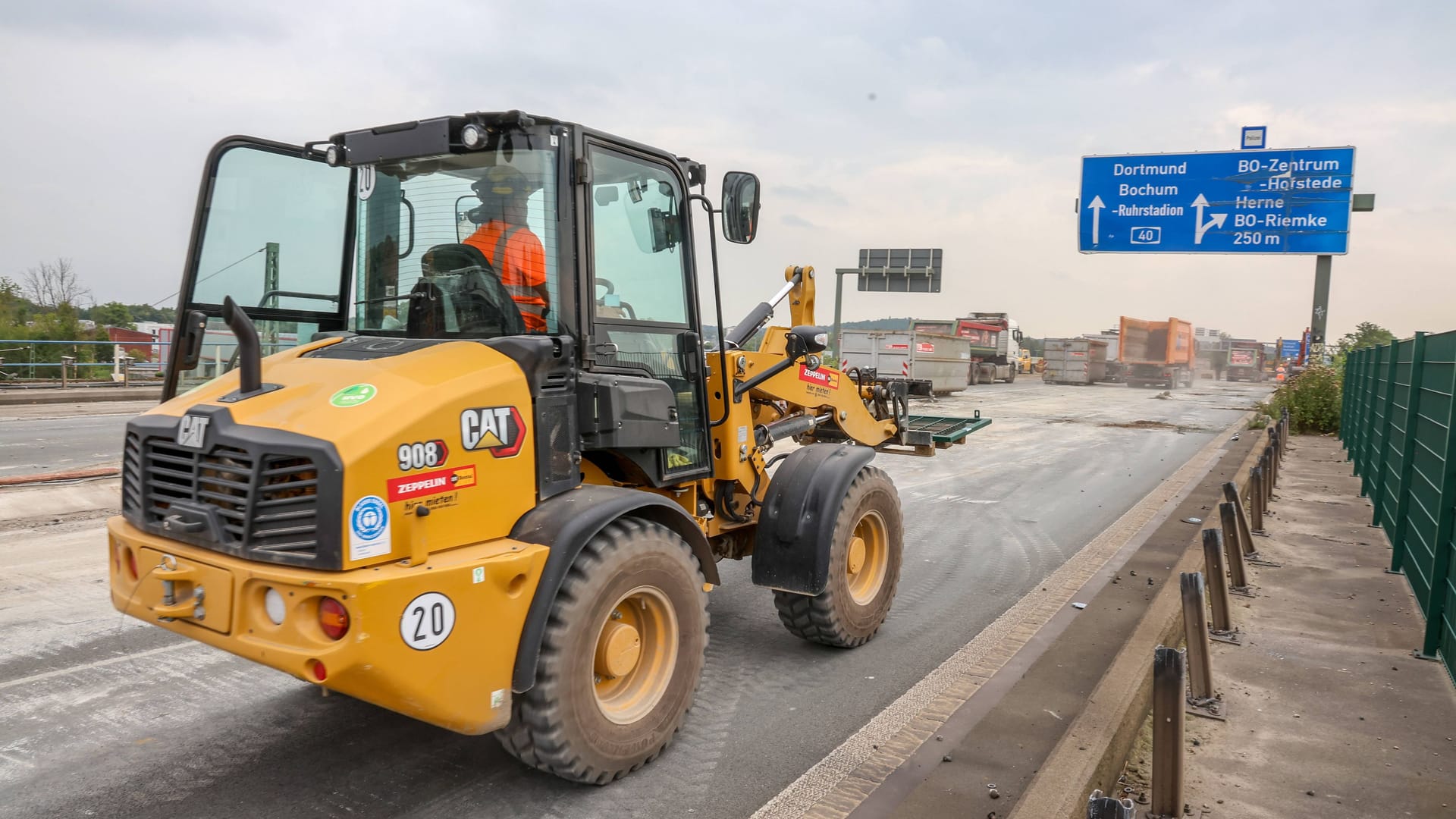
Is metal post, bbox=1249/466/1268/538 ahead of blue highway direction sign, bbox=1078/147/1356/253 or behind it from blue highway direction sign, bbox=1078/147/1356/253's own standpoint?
ahead

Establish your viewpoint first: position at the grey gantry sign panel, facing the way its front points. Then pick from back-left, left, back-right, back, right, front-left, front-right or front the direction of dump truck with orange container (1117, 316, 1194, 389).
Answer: front-right

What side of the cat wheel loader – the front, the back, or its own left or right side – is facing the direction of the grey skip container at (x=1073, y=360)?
front

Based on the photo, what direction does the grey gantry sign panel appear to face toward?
away from the camera

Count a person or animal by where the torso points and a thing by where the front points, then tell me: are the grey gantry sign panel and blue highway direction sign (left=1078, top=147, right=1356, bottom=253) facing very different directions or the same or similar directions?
very different directions

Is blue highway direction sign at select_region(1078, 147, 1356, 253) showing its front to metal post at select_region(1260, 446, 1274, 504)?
yes

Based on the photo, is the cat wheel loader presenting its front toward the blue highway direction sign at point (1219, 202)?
yes

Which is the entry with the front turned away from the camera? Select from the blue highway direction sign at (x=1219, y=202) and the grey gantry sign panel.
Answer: the grey gantry sign panel

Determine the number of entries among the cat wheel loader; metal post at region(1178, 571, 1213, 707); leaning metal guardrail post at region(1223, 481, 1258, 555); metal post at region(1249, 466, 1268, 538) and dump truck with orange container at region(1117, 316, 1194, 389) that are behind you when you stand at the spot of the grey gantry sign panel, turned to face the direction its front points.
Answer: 4

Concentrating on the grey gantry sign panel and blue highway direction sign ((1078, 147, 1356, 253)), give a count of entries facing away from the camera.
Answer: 1

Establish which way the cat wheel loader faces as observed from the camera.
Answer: facing away from the viewer and to the right of the viewer

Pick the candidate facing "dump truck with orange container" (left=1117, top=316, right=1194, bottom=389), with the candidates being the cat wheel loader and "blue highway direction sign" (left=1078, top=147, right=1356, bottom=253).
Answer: the cat wheel loader

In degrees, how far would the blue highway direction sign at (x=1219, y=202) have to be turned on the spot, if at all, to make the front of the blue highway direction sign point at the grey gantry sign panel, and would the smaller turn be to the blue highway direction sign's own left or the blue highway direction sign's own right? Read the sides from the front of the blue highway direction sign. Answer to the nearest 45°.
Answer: approximately 135° to the blue highway direction sign's own right

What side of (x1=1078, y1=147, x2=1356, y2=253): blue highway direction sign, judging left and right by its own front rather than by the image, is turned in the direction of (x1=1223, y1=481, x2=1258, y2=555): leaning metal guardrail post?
front

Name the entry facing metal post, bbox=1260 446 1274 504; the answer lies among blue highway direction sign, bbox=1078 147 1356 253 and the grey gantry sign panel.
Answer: the blue highway direction sign

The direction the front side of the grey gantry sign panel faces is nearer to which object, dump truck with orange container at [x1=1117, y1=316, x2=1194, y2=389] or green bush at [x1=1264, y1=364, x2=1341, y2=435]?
the dump truck with orange container

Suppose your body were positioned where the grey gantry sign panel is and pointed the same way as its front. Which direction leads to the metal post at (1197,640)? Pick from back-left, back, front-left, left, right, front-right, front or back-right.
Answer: back
